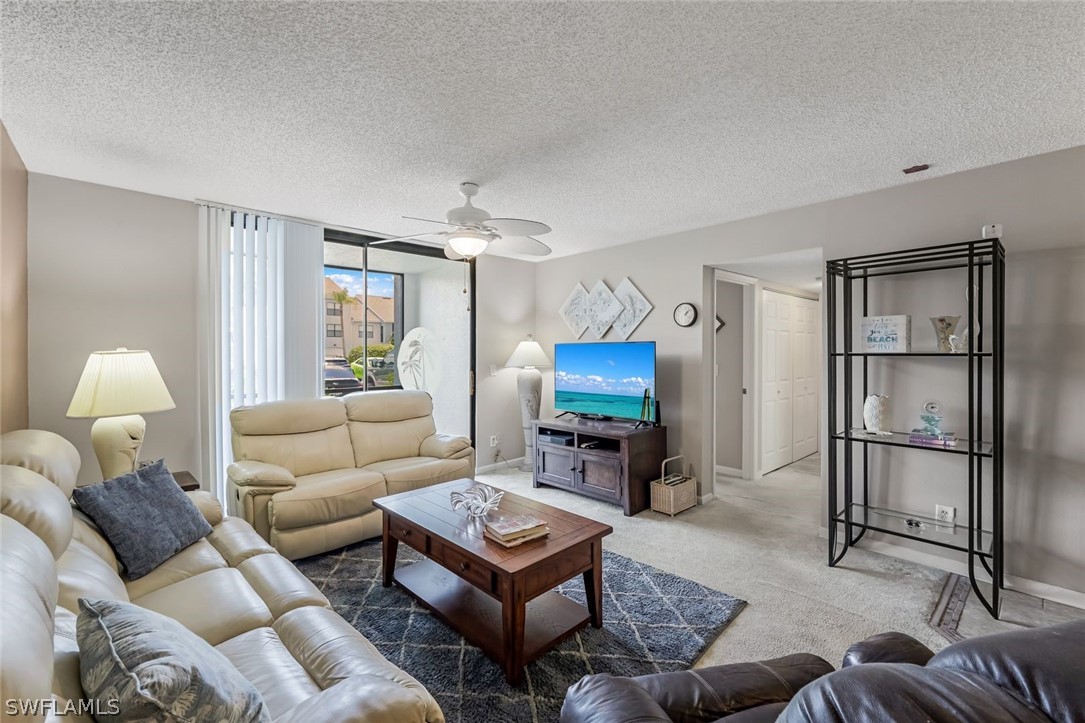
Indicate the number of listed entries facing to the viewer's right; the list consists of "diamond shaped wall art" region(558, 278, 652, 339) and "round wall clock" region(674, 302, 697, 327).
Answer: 0

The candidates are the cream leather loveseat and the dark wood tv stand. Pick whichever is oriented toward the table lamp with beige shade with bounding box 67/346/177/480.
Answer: the dark wood tv stand

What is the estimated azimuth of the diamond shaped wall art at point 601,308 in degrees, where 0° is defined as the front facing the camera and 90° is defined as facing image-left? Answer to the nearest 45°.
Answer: approximately 45°

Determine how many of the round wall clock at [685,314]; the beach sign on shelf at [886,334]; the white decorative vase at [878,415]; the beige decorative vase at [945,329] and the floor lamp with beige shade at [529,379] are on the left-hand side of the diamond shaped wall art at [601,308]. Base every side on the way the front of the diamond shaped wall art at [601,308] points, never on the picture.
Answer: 4

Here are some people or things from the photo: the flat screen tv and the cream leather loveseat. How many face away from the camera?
0

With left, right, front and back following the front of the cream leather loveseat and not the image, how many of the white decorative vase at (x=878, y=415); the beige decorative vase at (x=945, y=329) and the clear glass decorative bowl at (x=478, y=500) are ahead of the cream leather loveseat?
3

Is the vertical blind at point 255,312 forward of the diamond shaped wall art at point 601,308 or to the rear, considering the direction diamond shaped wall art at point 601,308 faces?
forward

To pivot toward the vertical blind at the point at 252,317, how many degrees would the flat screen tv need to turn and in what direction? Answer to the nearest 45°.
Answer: approximately 45° to its right

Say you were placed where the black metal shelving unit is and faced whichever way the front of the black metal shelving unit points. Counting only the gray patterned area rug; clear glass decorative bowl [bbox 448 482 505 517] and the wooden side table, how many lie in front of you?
3

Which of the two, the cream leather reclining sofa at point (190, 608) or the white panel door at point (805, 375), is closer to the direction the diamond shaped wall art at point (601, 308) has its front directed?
the cream leather reclining sofa

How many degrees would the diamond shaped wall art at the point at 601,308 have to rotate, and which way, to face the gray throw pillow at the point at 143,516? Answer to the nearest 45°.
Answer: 0° — it already faces it

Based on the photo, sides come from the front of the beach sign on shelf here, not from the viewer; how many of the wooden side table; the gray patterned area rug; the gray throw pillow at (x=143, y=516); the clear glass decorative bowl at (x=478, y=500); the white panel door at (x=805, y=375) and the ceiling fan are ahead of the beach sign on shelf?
5

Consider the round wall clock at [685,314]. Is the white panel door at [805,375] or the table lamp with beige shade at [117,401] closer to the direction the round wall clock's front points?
the table lamp with beige shade
